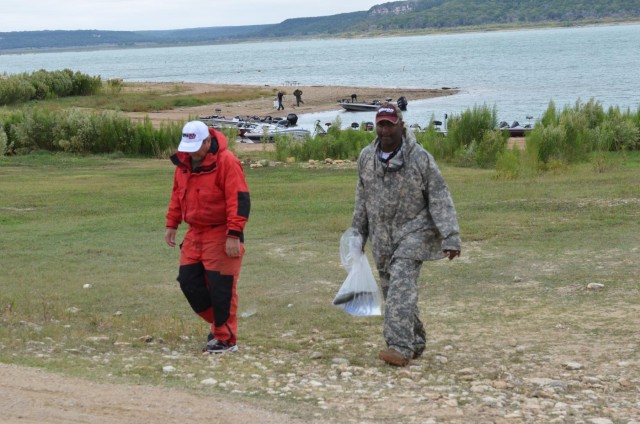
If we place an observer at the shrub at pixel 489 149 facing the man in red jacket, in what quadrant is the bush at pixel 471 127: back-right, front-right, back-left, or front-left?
back-right

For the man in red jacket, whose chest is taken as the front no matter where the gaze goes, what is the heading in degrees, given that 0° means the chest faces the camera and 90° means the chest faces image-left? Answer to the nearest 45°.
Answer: approximately 45°

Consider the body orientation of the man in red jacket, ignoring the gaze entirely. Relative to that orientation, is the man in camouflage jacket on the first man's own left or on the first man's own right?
on the first man's own left

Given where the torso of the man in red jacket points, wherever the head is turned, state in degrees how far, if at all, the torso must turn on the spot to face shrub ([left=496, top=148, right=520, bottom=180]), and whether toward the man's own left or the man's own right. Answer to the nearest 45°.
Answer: approximately 180°

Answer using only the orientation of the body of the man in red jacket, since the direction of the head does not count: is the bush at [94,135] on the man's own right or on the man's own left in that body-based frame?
on the man's own right

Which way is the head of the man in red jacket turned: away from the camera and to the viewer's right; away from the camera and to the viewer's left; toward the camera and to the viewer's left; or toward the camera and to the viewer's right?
toward the camera and to the viewer's left

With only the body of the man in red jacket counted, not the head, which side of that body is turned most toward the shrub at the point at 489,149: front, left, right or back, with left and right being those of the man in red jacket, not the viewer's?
back
